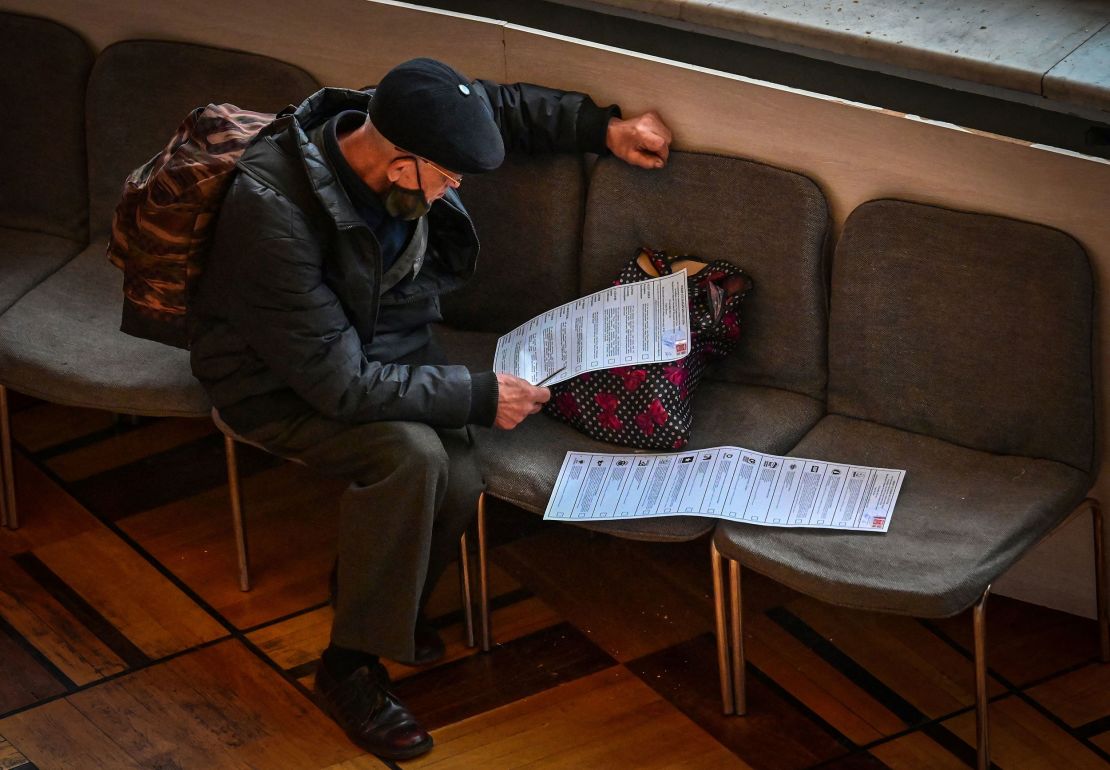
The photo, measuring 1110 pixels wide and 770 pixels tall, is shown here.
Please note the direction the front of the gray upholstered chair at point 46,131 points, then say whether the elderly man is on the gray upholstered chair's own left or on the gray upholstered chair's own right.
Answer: on the gray upholstered chair's own left

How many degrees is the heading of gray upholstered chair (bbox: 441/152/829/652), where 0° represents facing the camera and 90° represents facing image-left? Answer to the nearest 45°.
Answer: approximately 45°

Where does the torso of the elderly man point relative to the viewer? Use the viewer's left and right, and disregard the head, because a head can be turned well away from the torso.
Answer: facing the viewer and to the right of the viewer

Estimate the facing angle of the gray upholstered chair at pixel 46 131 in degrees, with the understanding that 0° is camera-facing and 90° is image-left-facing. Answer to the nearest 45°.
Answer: approximately 45°

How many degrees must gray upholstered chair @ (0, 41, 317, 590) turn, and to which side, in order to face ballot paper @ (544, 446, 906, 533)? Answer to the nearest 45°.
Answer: approximately 90° to its left

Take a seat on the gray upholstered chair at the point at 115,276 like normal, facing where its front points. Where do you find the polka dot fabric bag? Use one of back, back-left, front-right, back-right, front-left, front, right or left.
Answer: left

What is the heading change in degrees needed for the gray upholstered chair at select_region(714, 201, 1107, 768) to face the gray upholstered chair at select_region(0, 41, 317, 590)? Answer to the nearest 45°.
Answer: approximately 45° to its right

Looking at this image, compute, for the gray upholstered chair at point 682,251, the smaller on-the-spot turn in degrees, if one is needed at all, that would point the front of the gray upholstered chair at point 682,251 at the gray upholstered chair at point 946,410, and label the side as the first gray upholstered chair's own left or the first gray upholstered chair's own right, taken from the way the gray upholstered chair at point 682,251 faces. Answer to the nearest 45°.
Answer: approximately 90° to the first gray upholstered chair's own left

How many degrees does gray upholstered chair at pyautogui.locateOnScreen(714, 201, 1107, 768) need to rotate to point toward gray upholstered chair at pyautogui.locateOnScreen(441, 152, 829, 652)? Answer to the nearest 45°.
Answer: approximately 45° to its right

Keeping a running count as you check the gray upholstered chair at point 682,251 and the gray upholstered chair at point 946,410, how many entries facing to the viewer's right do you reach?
0

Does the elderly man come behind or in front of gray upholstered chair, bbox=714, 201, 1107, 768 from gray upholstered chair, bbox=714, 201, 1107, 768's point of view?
in front

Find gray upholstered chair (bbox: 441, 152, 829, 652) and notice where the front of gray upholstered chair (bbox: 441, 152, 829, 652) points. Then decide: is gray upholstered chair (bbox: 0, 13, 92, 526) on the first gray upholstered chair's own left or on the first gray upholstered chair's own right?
on the first gray upholstered chair's own right

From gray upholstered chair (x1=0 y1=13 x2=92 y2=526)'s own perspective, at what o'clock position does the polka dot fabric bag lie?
The polka dot fabric bag is roughly at 9 o'clock from the gray upholstered chair.
